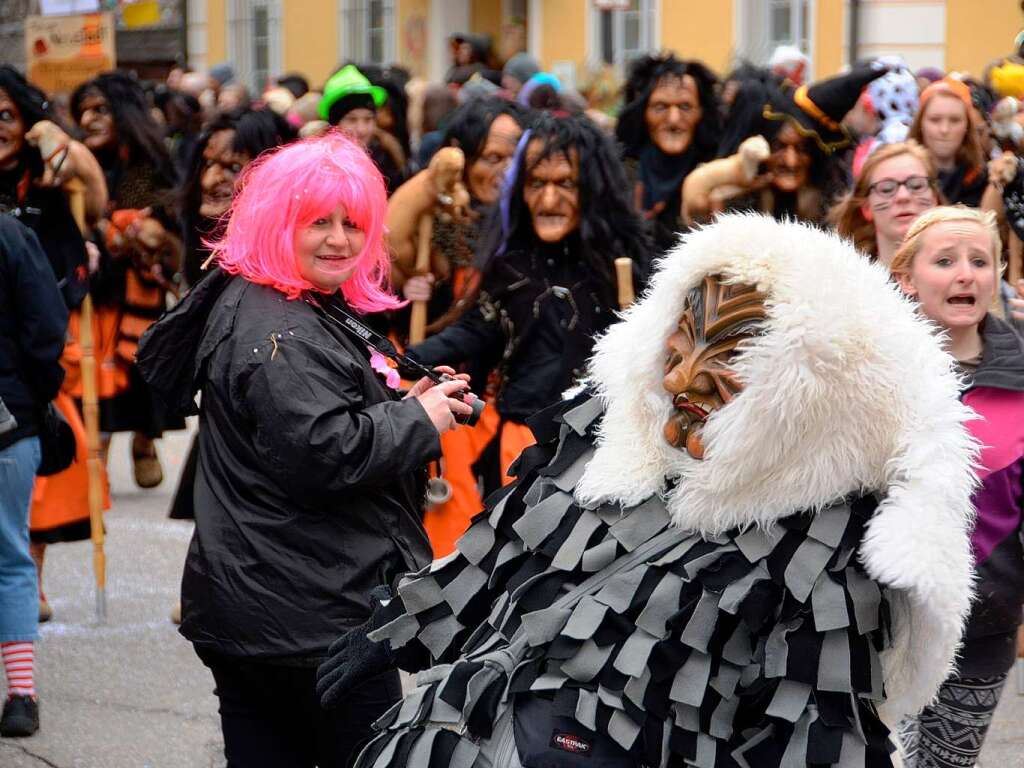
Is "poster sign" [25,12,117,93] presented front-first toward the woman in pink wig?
yes

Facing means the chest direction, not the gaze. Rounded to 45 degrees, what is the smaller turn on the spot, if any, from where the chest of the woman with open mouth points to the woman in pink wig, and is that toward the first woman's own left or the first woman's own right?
approximately 45° to the first woman's own right

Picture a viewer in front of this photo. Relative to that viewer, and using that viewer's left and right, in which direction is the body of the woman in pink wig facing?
facing to the right of the viewer

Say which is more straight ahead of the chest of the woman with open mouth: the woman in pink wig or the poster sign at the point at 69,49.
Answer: the woman in pink wig

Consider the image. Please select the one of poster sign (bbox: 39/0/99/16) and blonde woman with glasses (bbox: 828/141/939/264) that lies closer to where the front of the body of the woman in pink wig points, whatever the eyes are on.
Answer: the blonde woman with glasses

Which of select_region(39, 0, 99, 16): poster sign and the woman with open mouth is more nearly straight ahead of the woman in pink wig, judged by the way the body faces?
the woman with open mouth

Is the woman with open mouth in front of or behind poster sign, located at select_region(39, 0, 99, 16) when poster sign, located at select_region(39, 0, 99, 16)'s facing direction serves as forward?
in front

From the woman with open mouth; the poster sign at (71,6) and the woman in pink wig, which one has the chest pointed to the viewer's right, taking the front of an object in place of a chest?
the woman in pink wig

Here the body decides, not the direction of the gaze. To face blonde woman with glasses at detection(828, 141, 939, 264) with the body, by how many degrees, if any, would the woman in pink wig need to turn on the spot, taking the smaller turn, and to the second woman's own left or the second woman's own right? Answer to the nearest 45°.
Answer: approximately 45° to the second woman's own left

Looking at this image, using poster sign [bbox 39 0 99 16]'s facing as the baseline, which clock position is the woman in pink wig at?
The woman in pink wig is roughly at 12 o'clock from the poster sign.
